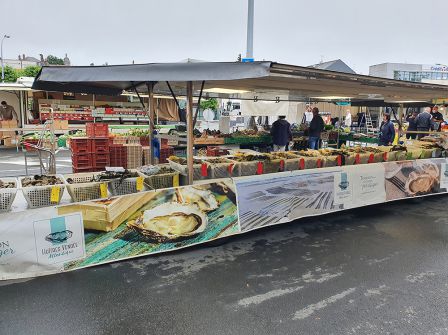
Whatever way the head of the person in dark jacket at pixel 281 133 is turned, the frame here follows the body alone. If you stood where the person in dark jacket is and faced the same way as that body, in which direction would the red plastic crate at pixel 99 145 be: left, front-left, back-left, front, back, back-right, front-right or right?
back-left

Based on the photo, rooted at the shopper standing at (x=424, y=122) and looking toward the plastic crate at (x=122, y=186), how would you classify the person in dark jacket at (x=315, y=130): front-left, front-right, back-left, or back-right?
front-right

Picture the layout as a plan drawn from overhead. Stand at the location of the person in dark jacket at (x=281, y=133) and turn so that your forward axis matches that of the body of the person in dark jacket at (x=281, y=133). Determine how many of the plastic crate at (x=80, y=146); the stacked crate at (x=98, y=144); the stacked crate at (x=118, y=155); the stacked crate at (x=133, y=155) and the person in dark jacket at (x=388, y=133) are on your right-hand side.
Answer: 1

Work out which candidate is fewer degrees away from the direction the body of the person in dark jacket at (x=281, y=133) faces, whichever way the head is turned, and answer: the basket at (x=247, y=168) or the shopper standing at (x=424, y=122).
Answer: the shopper standing

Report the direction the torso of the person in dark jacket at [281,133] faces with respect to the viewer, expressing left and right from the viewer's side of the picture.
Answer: facing away from the viewer

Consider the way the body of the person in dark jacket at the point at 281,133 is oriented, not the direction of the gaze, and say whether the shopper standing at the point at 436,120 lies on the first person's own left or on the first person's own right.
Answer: on the first person's own right
